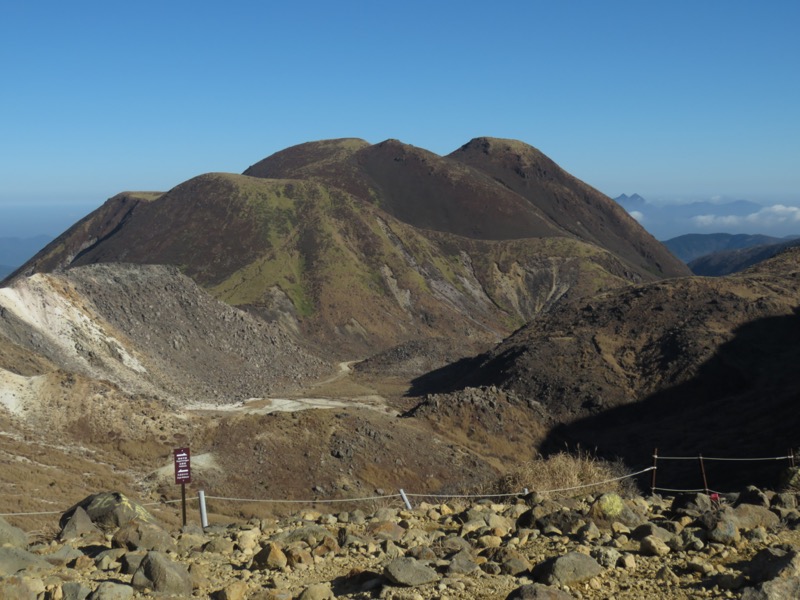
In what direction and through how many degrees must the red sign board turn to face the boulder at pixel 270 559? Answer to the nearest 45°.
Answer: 0° — it already faces it

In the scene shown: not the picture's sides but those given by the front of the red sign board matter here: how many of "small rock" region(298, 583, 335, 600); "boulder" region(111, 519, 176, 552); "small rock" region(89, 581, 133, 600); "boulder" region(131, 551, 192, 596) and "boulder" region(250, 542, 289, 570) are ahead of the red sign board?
5

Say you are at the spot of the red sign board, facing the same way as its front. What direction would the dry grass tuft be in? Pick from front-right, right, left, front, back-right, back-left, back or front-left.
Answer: left

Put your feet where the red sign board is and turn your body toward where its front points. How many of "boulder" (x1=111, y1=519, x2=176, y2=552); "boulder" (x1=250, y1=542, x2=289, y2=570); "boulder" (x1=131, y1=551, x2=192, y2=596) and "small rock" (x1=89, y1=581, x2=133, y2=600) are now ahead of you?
4

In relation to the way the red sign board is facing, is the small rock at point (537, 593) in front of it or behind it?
in front

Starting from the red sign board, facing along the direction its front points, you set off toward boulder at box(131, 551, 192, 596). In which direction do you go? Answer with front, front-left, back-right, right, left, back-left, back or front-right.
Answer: front

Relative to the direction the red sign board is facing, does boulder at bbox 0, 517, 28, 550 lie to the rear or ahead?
ahead

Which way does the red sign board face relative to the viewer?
toward the camera

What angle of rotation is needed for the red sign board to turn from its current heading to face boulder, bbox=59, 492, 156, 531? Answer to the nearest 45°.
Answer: approximately 45° to its right

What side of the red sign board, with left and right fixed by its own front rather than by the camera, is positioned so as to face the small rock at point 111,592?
front

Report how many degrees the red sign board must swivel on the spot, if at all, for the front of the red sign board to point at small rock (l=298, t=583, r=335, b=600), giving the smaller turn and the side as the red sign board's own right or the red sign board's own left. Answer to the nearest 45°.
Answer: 0° — it already faces it

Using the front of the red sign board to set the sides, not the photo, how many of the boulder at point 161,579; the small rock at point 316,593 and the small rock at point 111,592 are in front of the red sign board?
3

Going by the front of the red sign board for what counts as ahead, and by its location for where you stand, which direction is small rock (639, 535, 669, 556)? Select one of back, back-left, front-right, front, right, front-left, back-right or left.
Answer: front-left
